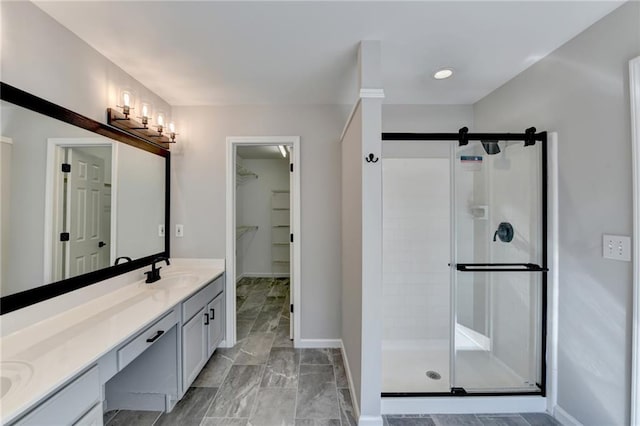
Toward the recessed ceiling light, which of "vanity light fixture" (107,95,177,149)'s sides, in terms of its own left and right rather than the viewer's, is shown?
front

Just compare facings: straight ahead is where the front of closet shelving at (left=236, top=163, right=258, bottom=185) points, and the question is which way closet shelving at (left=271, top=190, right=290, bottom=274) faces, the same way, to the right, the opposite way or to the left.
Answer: to the right

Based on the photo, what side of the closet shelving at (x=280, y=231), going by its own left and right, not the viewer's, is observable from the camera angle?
front

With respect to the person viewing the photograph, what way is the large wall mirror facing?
facing the viewer and to the right of the viewer

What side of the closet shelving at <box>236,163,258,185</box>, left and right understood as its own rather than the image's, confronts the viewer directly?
right

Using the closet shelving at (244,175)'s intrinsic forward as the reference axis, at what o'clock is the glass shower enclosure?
The glass shower enclosure is roughly at 2 o'clock from the closet shelving.

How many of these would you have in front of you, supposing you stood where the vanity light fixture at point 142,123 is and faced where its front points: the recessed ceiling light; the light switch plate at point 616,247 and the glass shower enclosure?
3

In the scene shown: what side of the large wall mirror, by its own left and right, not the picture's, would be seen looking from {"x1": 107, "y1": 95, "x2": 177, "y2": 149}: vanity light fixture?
left

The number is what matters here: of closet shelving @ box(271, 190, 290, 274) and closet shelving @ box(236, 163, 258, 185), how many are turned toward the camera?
1

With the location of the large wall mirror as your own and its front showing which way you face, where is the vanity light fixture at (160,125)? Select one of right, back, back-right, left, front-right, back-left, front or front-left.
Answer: left

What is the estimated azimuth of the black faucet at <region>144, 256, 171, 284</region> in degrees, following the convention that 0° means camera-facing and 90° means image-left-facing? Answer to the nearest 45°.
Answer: approximately 315°
